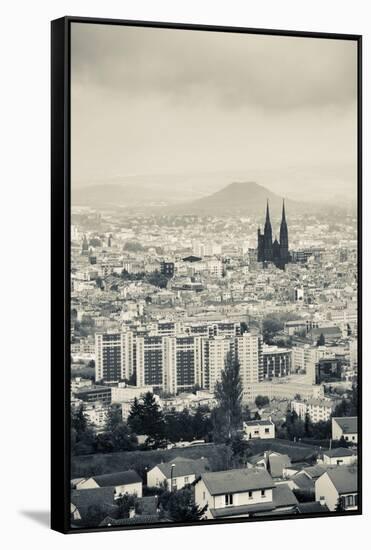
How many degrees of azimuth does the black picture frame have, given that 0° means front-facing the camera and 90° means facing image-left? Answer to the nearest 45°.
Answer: approximately 315°
